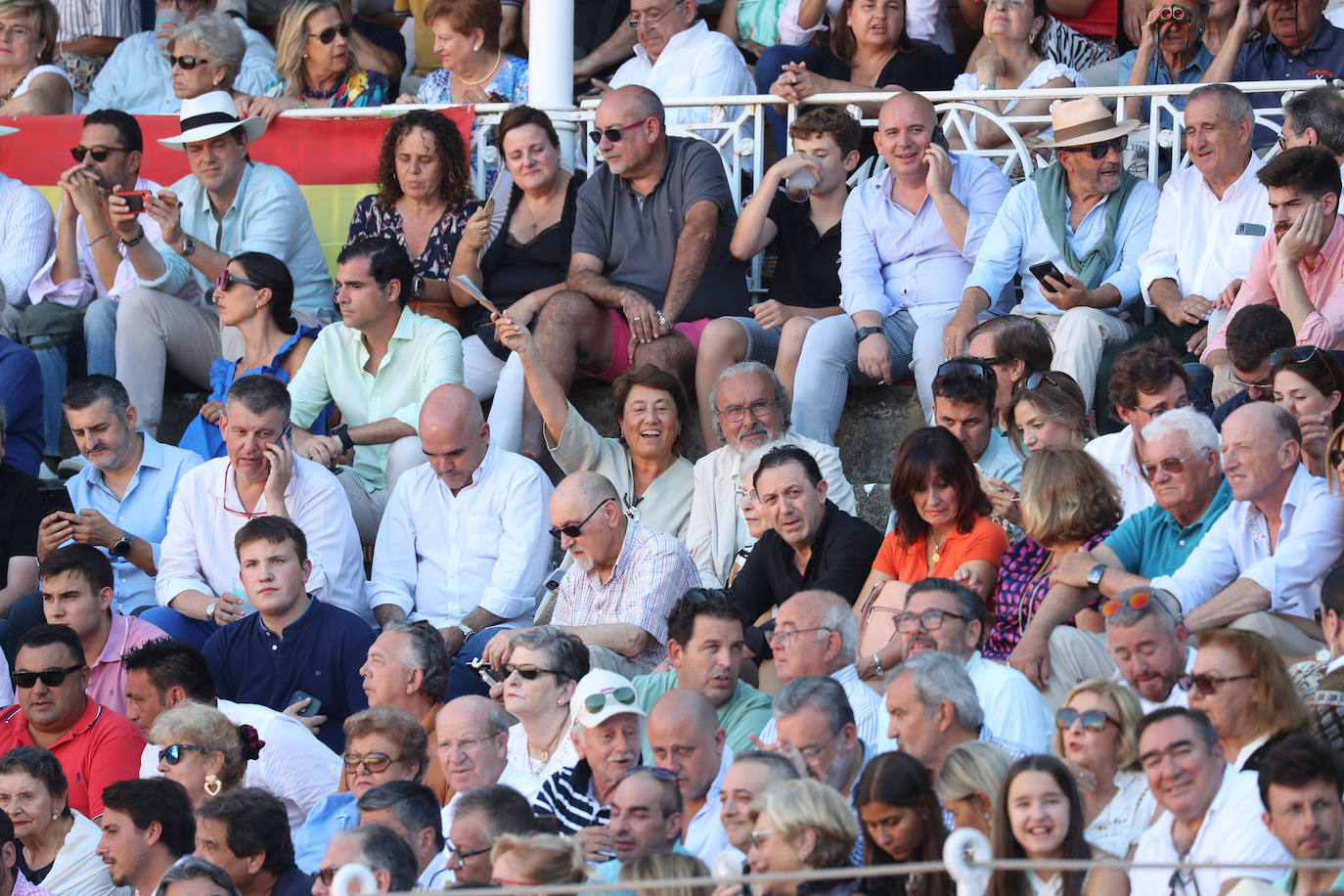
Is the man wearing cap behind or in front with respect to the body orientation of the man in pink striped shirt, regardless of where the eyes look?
in front

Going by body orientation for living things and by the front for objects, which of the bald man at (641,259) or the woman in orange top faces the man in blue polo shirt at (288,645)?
the bald man

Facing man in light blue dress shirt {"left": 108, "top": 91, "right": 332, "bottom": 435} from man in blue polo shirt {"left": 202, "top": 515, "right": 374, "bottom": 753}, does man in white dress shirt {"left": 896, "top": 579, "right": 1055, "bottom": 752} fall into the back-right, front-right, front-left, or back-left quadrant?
back-right

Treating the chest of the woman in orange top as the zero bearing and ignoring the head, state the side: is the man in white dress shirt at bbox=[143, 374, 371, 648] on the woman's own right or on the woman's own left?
on the woman's own right

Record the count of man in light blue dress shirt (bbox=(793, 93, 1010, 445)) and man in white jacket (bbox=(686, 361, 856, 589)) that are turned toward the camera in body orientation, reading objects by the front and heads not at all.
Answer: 2

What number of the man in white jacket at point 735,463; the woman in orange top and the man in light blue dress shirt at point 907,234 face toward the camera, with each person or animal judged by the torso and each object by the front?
3

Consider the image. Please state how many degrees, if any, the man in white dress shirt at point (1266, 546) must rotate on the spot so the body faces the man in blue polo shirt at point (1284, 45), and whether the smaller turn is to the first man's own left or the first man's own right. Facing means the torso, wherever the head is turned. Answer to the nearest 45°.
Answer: approximately 135° to the first man's own right

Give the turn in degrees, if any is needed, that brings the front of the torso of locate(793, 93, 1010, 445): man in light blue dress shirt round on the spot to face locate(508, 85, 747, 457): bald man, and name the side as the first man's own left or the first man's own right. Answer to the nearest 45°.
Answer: approximately 90° to the first man's own right

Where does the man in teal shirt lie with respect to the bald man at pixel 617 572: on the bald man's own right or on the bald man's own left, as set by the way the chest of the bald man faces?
on the bald man's own left

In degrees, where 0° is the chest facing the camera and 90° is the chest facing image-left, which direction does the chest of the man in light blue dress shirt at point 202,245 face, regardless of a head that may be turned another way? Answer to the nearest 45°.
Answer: approximately 45°

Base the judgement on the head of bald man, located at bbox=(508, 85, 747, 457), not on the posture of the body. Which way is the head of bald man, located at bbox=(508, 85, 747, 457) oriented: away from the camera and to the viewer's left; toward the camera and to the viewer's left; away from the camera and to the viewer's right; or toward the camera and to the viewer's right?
toward the camera and to the viewer's left
